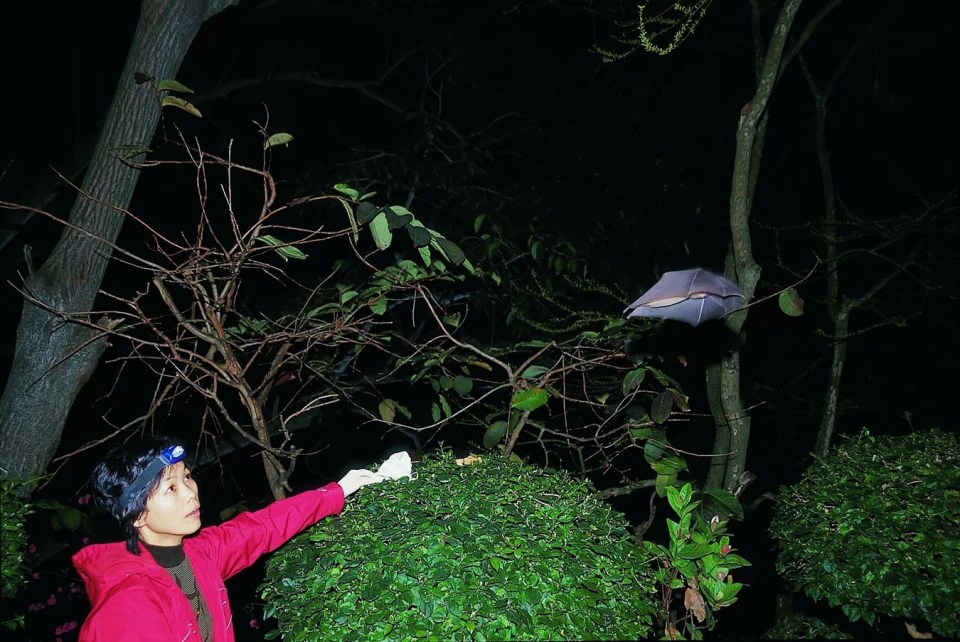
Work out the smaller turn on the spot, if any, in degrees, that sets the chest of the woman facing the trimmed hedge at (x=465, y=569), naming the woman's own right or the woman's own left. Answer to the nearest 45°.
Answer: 0° — they already face it

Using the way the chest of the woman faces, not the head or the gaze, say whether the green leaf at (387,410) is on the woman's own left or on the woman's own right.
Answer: on the woman's own left

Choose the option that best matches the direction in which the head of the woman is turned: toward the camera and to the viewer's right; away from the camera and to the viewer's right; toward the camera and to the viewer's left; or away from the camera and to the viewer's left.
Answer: toward the camera and to the viewer's right

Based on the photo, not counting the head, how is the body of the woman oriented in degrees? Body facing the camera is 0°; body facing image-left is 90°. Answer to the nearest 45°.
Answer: approximately 315°

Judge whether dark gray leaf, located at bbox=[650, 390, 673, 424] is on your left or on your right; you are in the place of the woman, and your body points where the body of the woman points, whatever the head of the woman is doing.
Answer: on your left

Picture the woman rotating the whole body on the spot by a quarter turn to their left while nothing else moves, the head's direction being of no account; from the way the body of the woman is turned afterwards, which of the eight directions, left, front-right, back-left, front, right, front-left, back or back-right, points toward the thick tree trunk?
front-left
